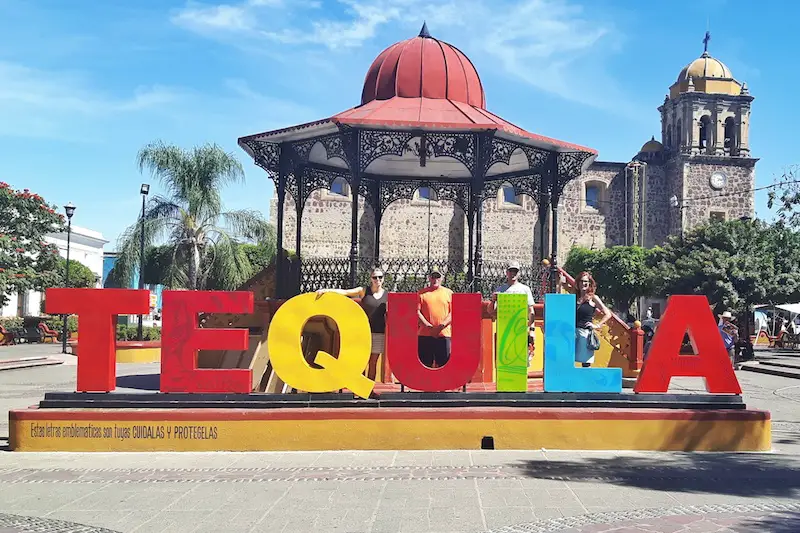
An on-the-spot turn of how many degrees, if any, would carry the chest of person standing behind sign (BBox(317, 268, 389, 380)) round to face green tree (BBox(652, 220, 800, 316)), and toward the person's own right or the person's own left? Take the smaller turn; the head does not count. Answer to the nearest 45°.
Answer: approximately 135° to the person's own left

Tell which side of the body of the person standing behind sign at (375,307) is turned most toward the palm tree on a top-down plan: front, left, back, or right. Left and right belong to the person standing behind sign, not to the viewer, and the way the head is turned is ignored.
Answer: back

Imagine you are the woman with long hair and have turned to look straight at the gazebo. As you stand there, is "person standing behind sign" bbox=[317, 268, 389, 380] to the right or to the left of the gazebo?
left

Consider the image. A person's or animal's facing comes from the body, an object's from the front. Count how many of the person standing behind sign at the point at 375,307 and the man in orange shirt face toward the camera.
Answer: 2

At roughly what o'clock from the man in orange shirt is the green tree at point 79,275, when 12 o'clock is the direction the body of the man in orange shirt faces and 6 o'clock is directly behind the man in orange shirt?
The green tree is roughly at 5 o'clock from the man in orange shirt.

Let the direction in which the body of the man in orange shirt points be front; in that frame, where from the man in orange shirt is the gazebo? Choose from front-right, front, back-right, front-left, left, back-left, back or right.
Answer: back

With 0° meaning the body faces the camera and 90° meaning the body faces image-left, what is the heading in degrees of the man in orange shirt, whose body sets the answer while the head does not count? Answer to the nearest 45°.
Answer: approximately 0°

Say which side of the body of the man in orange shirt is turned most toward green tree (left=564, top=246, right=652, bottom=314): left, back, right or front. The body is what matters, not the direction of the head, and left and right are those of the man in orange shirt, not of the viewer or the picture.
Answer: back

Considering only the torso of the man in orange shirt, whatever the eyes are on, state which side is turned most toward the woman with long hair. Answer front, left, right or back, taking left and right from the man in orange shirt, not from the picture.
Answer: left
